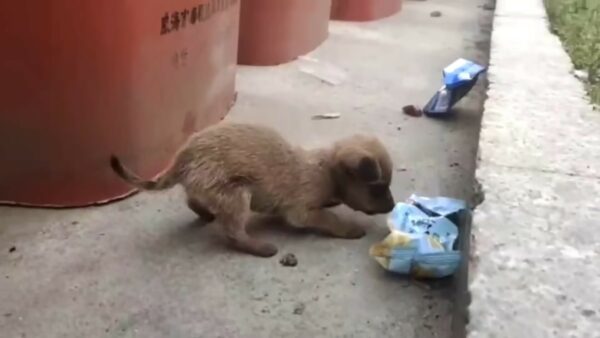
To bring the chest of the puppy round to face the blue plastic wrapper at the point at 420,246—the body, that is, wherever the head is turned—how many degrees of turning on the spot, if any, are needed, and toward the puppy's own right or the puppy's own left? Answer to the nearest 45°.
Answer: approximately 45° to the puppy's own right

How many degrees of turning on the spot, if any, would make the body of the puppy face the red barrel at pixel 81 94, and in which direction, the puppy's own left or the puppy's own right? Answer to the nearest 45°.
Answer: approximately 180°

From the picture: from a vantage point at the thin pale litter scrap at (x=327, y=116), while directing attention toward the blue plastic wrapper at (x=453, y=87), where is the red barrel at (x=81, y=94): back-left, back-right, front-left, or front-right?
back-right

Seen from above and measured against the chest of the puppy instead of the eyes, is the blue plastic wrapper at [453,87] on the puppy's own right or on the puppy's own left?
on the puppy's own left

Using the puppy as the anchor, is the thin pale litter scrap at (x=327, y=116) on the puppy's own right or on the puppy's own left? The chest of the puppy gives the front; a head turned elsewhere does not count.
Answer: on the puppy's own left

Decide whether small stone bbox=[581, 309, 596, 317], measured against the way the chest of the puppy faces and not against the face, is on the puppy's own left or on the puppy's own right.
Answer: on the puppy's own right

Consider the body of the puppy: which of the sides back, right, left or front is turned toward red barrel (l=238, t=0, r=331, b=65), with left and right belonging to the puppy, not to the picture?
left

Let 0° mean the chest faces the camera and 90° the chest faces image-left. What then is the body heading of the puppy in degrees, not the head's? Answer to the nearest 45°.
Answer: approximately 270°

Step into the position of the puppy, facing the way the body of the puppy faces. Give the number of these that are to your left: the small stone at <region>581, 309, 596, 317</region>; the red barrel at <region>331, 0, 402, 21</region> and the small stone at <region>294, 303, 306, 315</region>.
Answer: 1
